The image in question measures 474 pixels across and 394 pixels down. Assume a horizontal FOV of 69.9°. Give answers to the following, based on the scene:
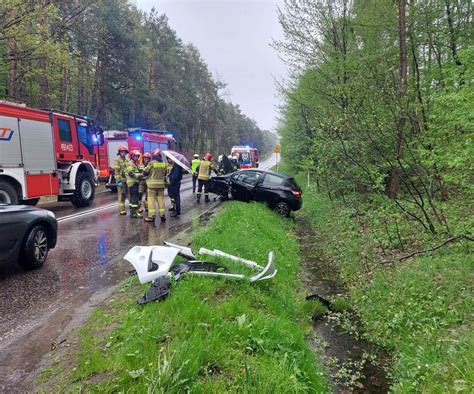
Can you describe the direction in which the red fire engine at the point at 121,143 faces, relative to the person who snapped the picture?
facing away from the viewer and to the right of the viewer

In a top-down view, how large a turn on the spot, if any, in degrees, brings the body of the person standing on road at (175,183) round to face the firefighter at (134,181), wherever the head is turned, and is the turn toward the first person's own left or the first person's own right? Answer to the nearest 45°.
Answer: approximately 45° to the first person's own left

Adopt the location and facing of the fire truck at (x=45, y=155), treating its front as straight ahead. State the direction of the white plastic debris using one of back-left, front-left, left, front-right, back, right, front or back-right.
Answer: back-right

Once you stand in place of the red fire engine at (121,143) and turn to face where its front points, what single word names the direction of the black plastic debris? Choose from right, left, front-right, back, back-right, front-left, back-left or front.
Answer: back-right
